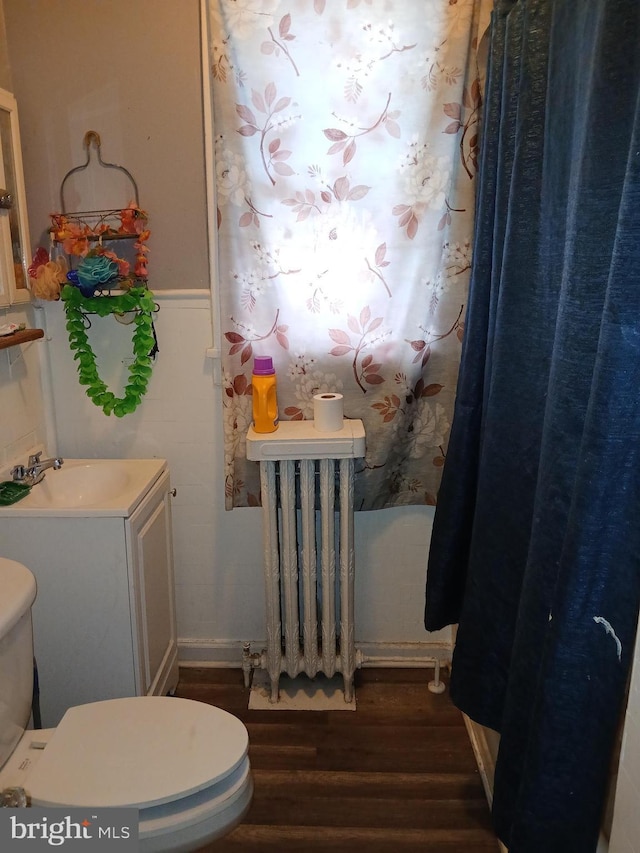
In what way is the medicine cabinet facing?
to the viewer's right

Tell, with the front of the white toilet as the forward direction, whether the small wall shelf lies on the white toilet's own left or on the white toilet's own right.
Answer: on the white toilet's own left

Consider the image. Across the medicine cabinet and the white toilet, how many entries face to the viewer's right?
2

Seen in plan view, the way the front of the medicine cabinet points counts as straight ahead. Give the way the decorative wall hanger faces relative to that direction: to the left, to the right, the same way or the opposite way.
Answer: to the right

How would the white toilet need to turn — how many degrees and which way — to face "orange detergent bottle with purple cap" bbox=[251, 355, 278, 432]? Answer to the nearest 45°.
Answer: approximately 45° to its left

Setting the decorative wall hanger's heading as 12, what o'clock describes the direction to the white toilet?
The white toilet is roughly at 12 o'clock from the decorative wall hanger.

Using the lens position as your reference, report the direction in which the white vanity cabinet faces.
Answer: facing to the right of the viewer

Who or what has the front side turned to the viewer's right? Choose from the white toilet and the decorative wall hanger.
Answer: the white toilet

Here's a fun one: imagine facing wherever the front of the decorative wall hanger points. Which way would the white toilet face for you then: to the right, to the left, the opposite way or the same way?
to the left

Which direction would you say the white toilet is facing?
to the viewer's right
